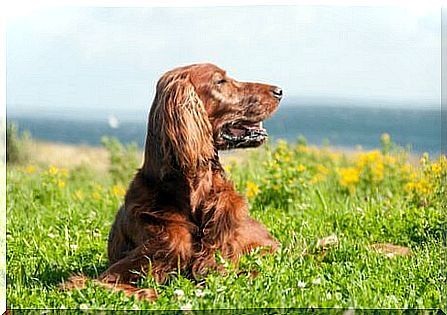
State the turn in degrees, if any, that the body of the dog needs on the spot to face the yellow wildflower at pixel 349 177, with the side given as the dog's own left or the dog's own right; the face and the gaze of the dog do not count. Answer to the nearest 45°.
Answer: approximately 90° to the dog's own left

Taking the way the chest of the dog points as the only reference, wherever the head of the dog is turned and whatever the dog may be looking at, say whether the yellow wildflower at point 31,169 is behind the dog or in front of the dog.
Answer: behind

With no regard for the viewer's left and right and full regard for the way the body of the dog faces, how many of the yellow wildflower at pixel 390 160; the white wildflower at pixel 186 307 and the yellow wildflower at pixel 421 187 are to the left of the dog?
2

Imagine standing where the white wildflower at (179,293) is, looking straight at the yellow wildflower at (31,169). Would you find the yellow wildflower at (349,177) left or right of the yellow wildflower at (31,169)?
right

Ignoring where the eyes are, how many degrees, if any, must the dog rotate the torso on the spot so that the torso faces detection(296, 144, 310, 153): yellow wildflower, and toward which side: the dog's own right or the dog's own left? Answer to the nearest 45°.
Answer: approximately 135° to the dog's own left

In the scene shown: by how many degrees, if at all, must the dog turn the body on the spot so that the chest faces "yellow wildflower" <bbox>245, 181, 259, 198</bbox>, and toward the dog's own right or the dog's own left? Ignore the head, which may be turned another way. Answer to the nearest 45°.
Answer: approximately 135° to the dog's own left

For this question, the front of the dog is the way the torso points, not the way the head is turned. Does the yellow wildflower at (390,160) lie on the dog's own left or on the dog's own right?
on the dog's own left

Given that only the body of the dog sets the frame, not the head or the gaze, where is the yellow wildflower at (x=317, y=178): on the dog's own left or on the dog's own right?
on the dog's own left

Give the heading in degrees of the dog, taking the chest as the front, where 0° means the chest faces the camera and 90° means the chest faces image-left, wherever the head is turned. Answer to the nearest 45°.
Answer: approximately 315°

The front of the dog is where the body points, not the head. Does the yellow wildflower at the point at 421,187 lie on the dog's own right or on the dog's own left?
on the dog's own left
